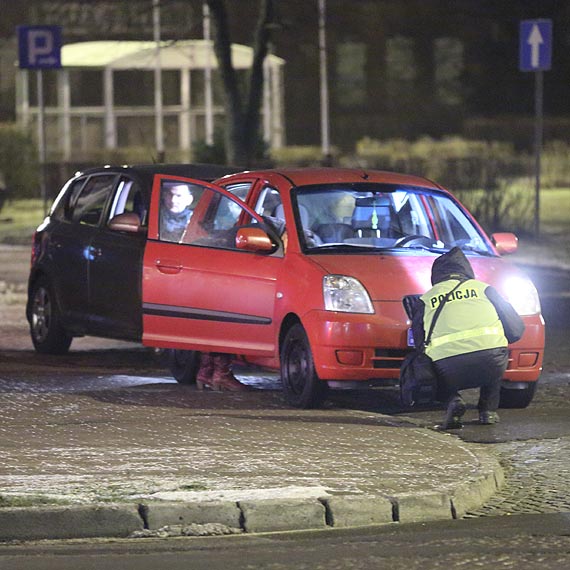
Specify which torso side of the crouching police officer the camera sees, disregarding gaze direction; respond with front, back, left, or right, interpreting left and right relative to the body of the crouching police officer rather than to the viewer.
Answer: back

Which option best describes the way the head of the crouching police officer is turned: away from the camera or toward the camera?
away from the camera

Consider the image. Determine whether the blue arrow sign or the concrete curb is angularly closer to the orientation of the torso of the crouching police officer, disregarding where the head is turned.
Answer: the blue arrow sign

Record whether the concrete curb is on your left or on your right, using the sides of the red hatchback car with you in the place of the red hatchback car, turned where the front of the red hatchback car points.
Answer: on your right

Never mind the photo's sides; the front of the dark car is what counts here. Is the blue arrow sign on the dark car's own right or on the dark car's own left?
on the dark car's own left

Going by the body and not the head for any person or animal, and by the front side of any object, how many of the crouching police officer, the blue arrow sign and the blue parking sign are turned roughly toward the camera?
2

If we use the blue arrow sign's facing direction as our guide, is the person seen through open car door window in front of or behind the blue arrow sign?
in front

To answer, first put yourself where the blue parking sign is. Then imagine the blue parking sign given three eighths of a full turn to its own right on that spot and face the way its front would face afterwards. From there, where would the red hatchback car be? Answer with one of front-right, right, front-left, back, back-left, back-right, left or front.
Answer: back-left

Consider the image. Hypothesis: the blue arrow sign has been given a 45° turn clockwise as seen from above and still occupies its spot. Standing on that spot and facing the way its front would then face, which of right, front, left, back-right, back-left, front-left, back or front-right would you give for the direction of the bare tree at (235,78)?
right

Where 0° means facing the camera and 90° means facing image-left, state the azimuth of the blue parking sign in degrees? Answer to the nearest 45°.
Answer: approximately 0°

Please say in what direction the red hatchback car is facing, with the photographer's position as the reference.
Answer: facing the viewer and to the right of the viewer

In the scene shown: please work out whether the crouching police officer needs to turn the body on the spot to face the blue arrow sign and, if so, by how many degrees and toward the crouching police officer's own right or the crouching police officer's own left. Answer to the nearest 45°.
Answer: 0° — they already face it

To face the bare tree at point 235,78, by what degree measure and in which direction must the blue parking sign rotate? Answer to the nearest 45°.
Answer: approximately 135° to its left
